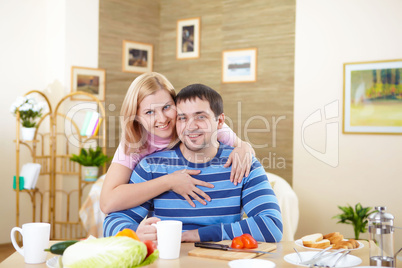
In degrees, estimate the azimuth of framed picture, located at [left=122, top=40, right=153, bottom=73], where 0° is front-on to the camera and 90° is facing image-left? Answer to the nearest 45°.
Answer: approximately 315°

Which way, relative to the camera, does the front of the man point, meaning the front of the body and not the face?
toward the camera

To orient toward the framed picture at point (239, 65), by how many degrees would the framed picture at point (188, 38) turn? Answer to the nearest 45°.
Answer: approximately 90° to its left

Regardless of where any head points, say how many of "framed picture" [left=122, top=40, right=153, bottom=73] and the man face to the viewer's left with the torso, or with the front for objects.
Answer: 0

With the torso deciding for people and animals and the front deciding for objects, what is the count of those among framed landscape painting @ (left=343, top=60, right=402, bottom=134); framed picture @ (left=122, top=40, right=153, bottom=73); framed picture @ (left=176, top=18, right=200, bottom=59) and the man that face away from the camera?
0

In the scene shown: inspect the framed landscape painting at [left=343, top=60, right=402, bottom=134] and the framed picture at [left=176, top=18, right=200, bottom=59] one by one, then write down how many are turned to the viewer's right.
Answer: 0

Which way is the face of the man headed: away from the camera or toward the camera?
toward the camera

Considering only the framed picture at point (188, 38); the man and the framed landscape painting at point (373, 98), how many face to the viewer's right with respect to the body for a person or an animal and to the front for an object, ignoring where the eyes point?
0

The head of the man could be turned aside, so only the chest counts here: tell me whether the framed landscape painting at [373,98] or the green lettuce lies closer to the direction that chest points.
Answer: the green lettuce

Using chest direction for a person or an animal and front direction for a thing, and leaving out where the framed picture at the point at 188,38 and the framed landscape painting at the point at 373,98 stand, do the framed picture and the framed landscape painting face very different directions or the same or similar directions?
same or similar directions

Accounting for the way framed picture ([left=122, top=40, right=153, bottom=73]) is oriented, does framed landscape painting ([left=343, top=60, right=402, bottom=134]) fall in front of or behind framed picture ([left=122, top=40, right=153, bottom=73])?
in front

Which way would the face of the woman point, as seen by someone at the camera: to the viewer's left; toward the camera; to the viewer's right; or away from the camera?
toward the camera

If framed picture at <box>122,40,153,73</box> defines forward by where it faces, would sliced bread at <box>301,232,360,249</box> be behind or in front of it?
in front

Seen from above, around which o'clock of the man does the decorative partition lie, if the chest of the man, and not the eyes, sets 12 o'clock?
The decorative partition is roughly at 5 o'clock from the man.

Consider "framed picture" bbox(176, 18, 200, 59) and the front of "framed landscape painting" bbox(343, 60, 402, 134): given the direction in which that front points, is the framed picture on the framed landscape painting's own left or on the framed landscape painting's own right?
on the framed landscape painting's own right

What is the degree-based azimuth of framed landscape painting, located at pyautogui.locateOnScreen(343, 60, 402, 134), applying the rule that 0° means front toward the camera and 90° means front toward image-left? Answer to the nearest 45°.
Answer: approximately 45°

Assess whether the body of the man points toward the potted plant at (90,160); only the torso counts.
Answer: no
